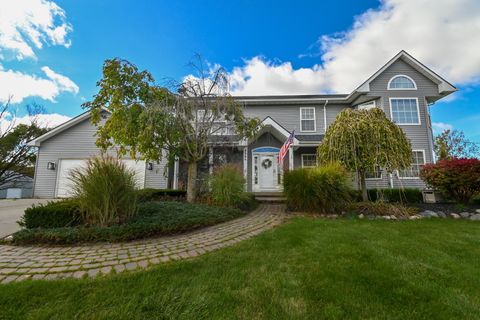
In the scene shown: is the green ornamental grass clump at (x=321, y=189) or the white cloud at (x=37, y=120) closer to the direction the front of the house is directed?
the green ornamental grass clump

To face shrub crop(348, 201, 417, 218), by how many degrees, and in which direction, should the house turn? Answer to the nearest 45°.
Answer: approximately 45° to its left

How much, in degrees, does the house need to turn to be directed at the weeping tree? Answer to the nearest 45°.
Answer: approximately 45° to its left

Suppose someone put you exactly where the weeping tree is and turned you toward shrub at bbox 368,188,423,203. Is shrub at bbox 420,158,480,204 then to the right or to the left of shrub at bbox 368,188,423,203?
right

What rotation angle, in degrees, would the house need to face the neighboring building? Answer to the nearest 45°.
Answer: approximately 90° to its right

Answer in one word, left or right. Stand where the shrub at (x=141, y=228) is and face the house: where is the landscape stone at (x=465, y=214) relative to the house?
right

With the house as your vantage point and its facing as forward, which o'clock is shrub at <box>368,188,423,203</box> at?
The shrub is roughly at 10 o'clock from the house.

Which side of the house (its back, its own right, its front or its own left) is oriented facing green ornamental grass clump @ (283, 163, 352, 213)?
front

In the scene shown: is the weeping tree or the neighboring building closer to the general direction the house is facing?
the weeping tree

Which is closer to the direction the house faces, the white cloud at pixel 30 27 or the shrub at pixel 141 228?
the shrub

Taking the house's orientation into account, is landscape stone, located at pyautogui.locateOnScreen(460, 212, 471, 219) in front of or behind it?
in front

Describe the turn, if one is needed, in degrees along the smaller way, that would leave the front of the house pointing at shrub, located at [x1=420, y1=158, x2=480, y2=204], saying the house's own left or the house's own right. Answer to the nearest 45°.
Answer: approximately 45° to the house's own left

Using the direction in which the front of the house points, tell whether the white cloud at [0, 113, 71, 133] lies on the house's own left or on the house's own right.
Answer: on the house's own right

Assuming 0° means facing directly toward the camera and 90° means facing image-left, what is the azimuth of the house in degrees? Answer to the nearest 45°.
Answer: approximately 0°
